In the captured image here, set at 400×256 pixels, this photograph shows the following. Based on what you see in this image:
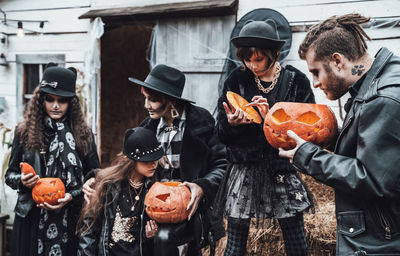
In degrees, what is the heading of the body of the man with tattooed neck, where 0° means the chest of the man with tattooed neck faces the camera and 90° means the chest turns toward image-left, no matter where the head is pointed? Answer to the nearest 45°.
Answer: approximately 90°

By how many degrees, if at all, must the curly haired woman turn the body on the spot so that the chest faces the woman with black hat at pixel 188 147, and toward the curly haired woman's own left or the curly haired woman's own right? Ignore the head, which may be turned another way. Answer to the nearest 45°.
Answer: approximately 45° to the curly haired woman's own left

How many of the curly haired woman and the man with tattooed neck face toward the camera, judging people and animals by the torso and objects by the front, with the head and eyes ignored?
1

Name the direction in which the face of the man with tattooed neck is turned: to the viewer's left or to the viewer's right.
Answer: to the viewer's left

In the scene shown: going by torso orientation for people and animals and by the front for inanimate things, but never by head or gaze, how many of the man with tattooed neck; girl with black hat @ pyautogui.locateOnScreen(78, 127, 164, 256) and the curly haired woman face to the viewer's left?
1

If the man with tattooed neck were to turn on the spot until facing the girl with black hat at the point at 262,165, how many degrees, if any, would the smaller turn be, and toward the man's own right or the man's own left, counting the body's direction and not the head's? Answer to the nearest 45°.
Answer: approximately 45° to the man's own right
